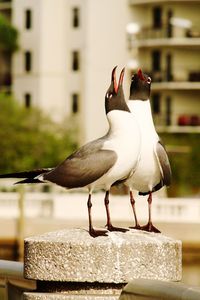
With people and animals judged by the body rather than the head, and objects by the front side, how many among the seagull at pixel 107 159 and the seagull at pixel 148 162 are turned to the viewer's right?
1

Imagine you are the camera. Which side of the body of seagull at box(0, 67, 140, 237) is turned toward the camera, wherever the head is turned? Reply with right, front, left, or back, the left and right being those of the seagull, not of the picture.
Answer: right

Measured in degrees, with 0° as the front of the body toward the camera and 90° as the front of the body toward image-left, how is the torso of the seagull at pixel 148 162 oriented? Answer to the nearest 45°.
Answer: approximately 45°
